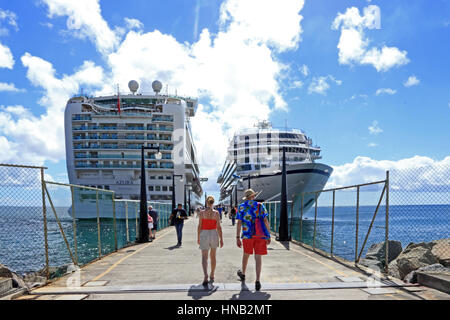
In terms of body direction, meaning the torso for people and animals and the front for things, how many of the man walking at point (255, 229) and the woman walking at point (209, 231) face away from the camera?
2

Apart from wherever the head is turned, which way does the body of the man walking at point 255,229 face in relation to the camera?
away from the camera

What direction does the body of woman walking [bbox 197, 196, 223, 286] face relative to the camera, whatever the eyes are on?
away from the camera
